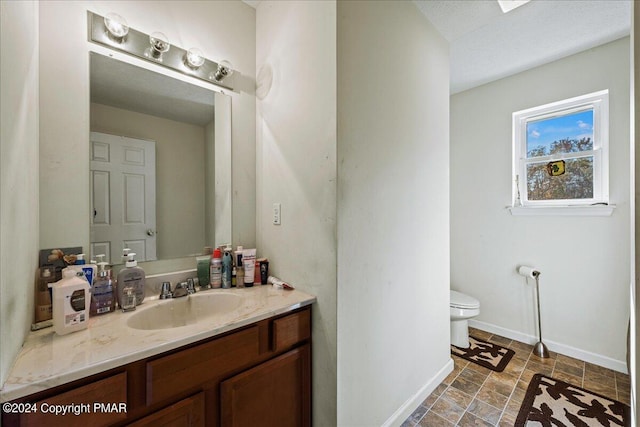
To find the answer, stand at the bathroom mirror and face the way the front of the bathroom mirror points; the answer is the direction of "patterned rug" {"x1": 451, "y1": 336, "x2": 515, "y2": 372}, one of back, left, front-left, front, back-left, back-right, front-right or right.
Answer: front-left

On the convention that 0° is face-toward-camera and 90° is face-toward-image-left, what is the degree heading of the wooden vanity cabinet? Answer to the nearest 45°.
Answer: approximately 315°

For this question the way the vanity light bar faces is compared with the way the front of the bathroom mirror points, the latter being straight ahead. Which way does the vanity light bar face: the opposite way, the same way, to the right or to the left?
the same way

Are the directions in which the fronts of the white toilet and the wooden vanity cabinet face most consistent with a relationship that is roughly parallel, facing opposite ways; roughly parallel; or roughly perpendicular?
roughly parallel

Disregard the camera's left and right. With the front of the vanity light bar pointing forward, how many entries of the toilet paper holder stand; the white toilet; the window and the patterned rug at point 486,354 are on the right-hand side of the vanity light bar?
0

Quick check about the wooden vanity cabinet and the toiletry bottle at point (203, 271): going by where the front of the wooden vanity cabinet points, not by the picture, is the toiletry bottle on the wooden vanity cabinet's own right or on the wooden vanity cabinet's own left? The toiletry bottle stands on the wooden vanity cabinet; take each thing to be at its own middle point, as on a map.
on the wooden vanity cabinet's own left

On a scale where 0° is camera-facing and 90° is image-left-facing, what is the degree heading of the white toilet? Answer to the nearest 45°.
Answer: approximately 270°

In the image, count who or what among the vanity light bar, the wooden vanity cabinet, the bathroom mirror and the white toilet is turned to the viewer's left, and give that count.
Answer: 0

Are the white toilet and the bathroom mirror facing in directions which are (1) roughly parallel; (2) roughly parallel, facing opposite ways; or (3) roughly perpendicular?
roughly parallel

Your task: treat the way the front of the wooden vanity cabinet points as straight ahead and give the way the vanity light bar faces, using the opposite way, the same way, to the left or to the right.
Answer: the same way

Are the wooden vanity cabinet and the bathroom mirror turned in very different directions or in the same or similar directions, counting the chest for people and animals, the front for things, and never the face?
same or similar directions

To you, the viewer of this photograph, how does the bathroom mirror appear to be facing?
facing the viewer and to the right of the viewer
